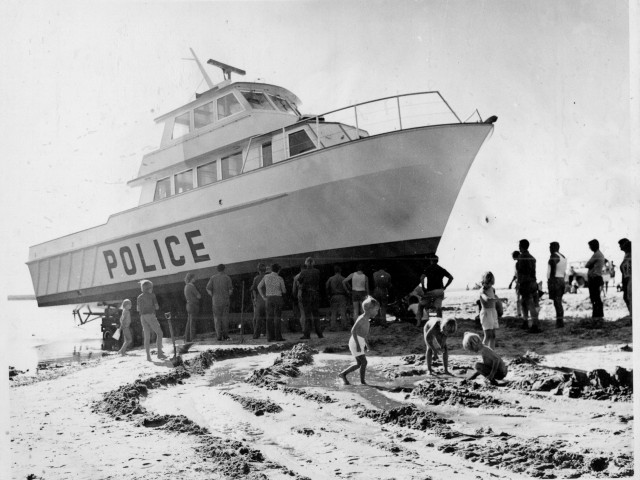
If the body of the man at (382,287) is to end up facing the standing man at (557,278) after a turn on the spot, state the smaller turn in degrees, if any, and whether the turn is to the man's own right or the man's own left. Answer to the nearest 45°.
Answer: approximately 90° to the man's own right

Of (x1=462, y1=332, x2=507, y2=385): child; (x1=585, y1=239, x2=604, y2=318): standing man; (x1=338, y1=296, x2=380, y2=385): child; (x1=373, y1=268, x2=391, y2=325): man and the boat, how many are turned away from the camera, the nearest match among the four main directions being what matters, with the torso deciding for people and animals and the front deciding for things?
1

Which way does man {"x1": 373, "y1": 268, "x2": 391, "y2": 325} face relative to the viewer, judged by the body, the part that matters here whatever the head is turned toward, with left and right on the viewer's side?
facing away from the viewer

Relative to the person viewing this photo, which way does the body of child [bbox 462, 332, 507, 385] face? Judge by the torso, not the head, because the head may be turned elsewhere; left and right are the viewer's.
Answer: facing to the left of the viewer

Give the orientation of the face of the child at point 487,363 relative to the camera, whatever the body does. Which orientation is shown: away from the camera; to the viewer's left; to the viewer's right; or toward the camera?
to the viewer's left

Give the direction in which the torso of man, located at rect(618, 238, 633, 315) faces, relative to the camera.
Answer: to the viewer's left

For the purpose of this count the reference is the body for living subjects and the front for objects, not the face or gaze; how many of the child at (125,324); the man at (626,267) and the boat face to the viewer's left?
1

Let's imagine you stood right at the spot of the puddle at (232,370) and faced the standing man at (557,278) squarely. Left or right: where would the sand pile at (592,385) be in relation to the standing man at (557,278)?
right

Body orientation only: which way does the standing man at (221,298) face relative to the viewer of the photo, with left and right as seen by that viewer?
facing away from the viewer
